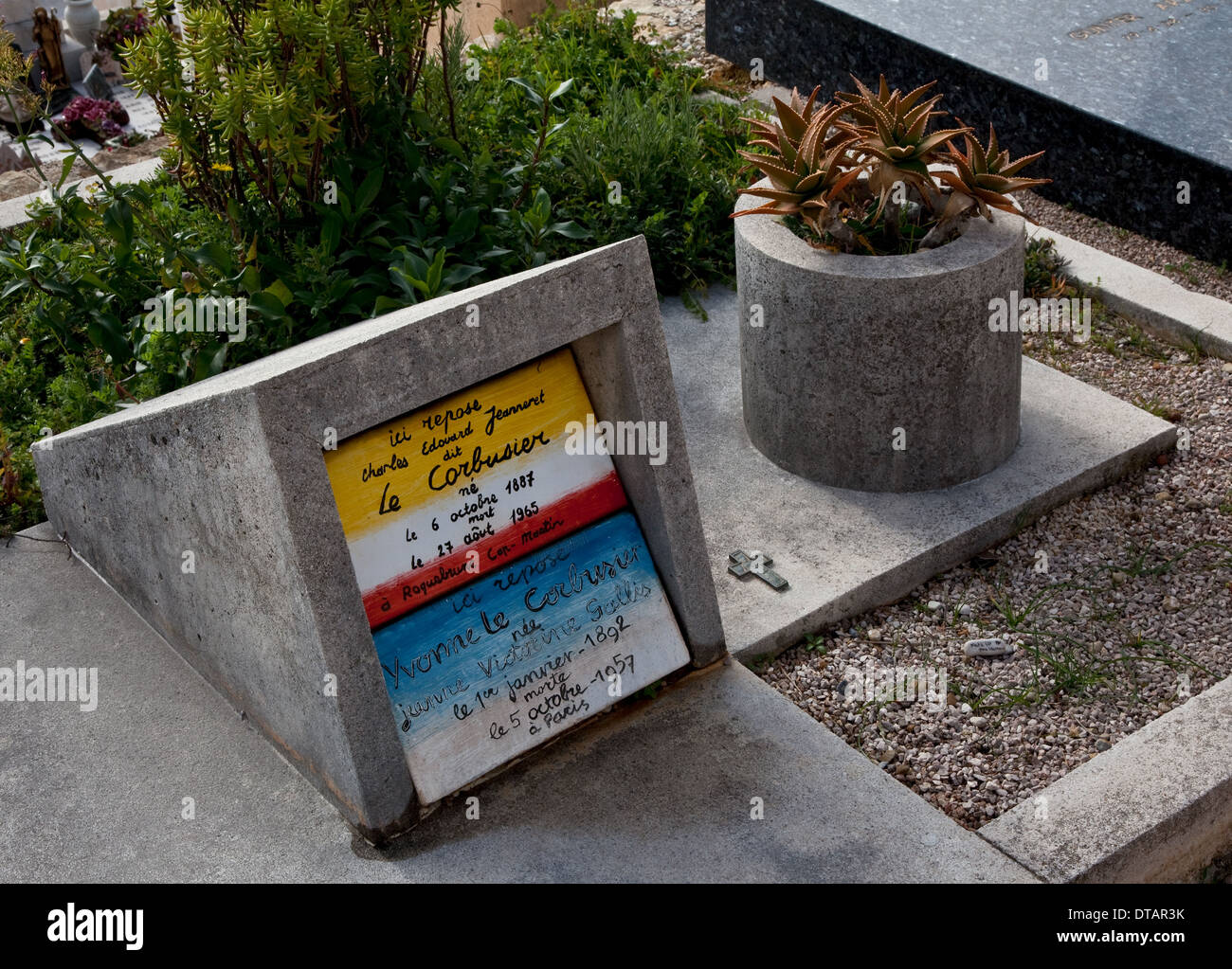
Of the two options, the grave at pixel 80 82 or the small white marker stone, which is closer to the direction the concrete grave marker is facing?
the small white marker stone

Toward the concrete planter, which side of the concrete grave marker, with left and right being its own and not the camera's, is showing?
left

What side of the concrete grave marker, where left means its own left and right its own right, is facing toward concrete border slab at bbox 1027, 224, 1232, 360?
left

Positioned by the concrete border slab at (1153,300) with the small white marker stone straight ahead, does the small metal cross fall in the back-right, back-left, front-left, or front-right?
front-right

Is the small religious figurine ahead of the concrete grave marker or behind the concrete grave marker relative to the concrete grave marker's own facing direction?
behind

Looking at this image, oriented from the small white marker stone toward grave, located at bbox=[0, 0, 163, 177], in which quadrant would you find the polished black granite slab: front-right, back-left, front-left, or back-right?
front-right

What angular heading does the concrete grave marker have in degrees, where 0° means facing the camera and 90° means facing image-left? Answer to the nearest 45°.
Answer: approximately 315°

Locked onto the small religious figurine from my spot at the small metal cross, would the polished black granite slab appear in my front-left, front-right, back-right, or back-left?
front-right

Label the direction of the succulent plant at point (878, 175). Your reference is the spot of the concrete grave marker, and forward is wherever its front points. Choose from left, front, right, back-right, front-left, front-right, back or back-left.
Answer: left

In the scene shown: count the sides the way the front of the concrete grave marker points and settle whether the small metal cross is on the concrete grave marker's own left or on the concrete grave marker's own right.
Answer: on the concrete grave marker's own left

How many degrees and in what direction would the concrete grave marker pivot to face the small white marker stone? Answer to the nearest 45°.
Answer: approximately 45° to its left

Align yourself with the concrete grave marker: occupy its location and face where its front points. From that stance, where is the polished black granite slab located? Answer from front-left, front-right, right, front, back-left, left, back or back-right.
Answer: left
